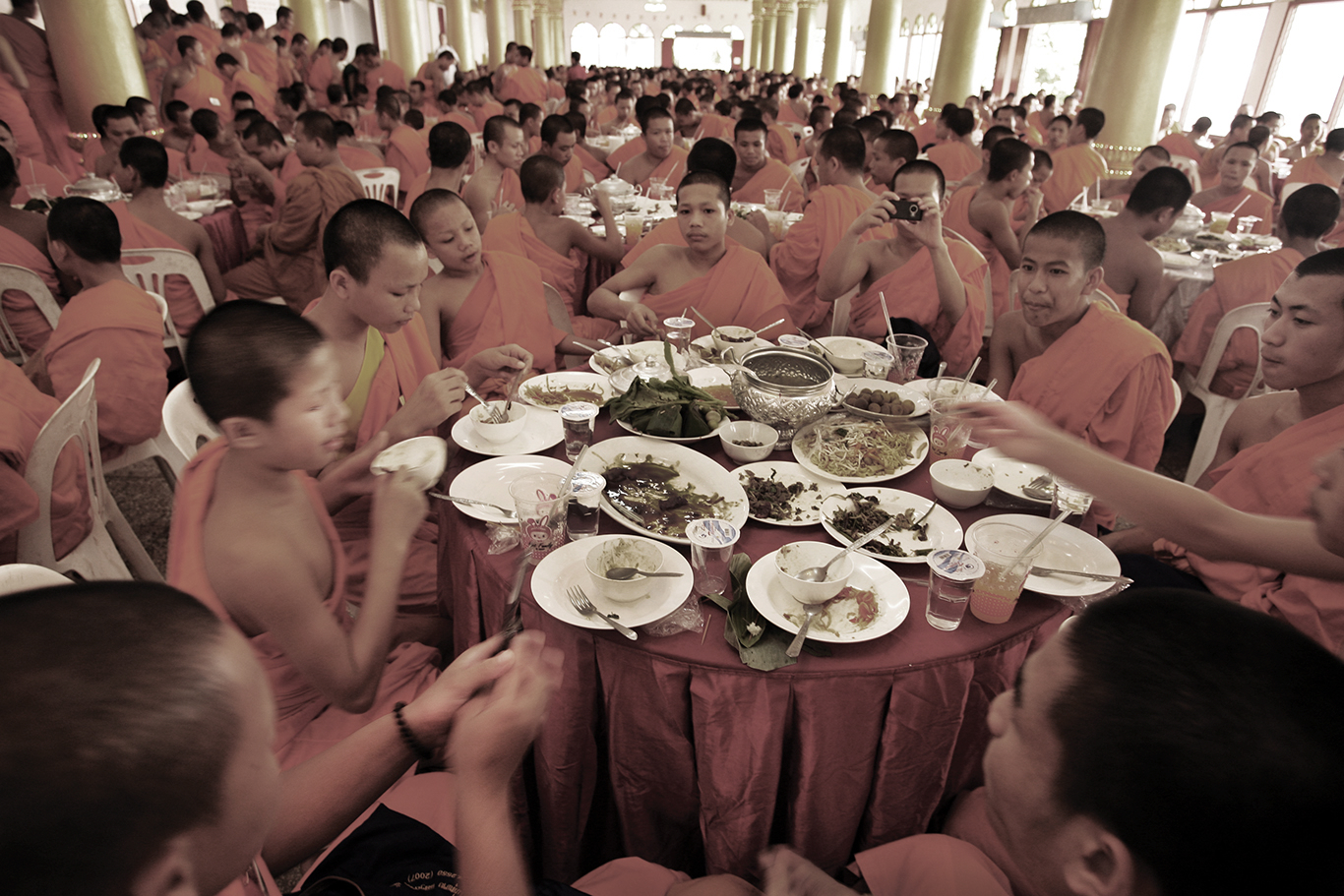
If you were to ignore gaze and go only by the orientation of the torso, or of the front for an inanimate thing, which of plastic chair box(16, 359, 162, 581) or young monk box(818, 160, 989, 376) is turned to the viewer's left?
the plastic chair

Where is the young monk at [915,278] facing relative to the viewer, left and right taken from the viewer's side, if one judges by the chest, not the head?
facing the viewer

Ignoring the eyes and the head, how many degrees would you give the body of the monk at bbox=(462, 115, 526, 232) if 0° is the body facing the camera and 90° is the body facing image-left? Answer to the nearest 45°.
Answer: approximately 315°

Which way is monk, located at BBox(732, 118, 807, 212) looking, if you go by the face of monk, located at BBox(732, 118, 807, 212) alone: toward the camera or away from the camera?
toward the camera

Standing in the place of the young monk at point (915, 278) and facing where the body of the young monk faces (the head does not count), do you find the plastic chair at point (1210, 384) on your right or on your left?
on your left

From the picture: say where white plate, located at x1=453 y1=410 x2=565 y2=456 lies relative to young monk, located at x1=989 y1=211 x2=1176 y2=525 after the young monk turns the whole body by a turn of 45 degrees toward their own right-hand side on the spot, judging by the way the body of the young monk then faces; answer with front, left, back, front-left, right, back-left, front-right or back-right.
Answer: front-left

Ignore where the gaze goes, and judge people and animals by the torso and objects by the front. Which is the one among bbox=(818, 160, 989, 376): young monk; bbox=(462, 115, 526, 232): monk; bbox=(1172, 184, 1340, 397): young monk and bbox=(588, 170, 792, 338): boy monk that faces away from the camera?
bbox=(1172, 184, 1340, 397): young monk

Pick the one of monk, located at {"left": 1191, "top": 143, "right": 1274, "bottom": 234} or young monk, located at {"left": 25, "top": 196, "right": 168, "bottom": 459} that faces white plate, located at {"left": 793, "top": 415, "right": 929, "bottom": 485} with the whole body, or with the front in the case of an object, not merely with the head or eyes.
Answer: the monk

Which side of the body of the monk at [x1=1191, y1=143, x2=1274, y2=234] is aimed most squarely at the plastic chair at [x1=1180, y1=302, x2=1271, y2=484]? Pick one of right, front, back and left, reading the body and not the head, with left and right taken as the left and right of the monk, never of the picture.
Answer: front

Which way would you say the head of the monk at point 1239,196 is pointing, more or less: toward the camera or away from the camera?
toward the camera

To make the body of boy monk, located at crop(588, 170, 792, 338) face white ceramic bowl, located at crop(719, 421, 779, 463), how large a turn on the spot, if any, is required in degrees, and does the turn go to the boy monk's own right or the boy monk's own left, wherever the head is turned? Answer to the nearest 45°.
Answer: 0° — they already face it

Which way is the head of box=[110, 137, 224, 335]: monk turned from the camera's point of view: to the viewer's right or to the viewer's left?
to the viewer's left

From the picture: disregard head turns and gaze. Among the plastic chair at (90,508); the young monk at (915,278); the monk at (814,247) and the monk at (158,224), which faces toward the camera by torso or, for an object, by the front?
the young monk
